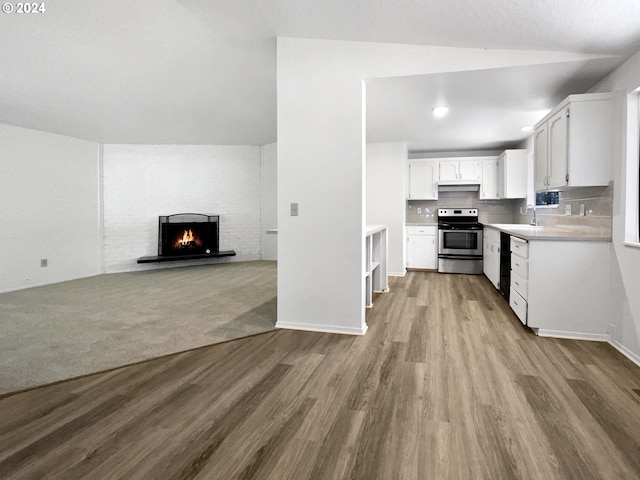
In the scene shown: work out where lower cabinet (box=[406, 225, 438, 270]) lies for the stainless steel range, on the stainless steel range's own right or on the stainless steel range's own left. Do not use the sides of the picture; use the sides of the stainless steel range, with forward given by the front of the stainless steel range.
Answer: on the stainless steel range's own right

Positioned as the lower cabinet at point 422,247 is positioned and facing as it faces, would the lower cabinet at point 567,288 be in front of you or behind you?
in front

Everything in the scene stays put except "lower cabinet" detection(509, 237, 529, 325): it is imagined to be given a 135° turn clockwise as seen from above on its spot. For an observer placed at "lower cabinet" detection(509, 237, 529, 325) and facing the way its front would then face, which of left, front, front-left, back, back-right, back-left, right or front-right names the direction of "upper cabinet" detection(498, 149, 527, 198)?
front-left

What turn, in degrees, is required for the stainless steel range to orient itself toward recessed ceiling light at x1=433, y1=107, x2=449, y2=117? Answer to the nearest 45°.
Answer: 0° — it already faces it

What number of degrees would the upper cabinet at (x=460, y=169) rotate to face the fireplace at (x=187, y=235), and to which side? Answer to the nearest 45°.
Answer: approximately 90° to its right

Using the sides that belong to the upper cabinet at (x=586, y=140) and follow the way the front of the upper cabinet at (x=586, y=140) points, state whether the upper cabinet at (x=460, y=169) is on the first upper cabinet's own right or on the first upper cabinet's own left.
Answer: on the first upper cabinet's own right

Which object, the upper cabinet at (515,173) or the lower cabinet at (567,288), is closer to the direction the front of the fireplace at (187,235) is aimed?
the lower cabinet

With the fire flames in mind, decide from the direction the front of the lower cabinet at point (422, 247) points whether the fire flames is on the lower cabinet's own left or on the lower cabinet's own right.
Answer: on the lower cabinet's own right

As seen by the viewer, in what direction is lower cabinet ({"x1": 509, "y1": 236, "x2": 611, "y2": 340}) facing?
to the viewer's left

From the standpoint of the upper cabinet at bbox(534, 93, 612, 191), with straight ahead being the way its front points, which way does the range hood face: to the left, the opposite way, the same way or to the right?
to the left

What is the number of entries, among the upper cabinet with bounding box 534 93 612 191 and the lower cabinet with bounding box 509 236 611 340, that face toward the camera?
0
